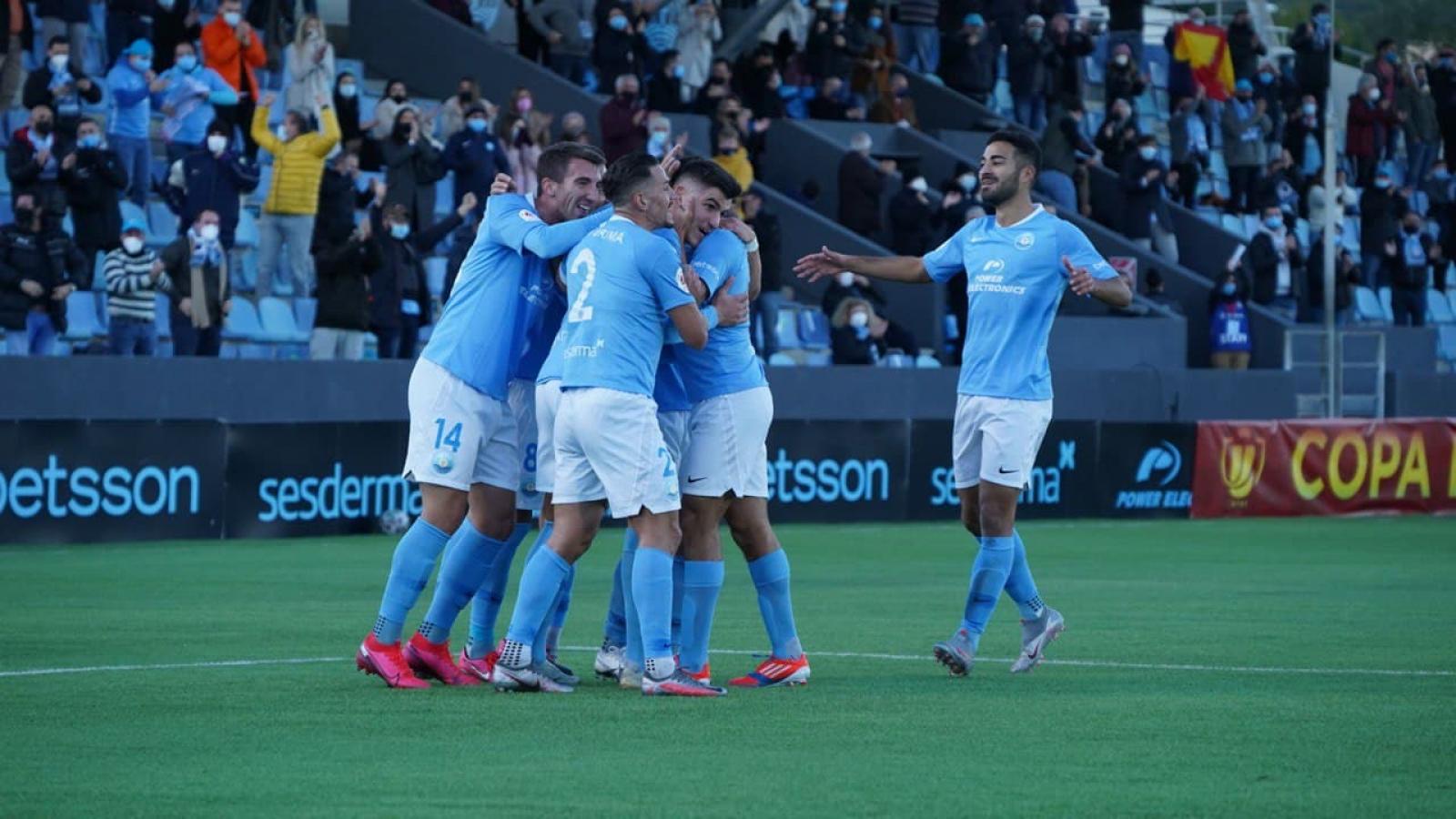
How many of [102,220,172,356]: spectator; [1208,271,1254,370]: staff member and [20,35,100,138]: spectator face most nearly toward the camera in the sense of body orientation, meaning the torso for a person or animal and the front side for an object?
3

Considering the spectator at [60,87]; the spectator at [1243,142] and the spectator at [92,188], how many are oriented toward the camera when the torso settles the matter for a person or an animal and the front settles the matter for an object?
3

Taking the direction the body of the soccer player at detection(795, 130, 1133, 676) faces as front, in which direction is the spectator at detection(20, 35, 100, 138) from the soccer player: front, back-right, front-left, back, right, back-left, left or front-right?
right

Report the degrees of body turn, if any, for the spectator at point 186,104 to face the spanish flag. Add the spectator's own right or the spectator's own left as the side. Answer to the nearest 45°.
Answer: approximately 135° to the spectator's own left

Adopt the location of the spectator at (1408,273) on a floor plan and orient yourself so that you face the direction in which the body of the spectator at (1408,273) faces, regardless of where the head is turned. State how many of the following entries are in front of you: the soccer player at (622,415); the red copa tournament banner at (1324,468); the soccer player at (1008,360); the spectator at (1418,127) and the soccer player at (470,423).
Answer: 4

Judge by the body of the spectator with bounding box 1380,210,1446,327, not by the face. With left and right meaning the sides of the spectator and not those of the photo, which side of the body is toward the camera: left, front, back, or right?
front

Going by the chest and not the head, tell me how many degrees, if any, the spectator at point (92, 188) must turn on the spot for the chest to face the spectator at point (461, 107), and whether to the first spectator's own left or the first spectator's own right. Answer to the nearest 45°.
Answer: approximately 135° to the first spectator's own left

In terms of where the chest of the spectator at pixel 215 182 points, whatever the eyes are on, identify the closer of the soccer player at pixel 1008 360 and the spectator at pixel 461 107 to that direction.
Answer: the soccer player

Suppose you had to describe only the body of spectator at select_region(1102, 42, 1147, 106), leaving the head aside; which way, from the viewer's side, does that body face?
toward the camera

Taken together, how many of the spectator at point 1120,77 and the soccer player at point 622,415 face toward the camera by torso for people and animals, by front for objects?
1

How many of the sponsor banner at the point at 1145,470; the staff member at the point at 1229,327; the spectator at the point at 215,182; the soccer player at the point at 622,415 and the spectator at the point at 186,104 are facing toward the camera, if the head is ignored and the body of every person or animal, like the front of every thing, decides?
4

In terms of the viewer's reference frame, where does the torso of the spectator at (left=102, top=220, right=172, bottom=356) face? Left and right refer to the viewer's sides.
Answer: facing the viewer

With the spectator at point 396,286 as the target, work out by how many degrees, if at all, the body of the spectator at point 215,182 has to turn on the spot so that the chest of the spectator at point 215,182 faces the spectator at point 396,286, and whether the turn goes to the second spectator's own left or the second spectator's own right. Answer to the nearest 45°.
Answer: approximately 90° to the second spectator's own left

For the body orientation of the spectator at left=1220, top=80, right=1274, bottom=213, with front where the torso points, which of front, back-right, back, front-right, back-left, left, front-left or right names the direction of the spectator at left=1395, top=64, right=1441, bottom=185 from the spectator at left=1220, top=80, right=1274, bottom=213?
back-left

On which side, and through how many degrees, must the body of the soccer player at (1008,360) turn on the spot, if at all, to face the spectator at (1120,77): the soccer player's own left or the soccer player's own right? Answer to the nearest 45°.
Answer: approximately 135° to the soccer player's own right
